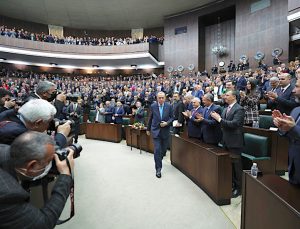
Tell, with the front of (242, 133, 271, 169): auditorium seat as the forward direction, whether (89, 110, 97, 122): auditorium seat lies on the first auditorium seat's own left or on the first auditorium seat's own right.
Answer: on the first auditorium seat's own right

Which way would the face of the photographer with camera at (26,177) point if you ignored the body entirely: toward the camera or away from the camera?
away from the camera

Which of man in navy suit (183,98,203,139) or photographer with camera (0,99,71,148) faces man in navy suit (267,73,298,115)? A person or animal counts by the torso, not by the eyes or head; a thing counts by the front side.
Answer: the photographer with camera

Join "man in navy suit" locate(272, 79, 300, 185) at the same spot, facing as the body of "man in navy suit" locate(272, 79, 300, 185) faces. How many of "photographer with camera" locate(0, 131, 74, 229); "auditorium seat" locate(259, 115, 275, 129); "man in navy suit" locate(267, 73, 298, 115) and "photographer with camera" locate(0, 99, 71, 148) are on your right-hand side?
2

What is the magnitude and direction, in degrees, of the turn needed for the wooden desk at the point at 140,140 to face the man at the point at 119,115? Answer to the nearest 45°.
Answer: approximately 135° to its right

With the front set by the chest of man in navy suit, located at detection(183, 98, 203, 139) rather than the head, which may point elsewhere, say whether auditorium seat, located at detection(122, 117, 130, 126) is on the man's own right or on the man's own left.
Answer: on the man's own right

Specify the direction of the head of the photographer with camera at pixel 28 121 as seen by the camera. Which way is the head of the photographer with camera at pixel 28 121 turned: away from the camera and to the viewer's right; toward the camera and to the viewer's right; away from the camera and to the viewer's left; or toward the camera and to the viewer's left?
away from the camera and to the viewer's right

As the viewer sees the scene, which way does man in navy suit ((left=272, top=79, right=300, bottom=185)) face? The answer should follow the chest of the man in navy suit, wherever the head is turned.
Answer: to the viewer's left

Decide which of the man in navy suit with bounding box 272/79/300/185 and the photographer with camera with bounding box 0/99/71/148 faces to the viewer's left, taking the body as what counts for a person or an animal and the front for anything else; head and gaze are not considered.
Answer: the man in navy suit
